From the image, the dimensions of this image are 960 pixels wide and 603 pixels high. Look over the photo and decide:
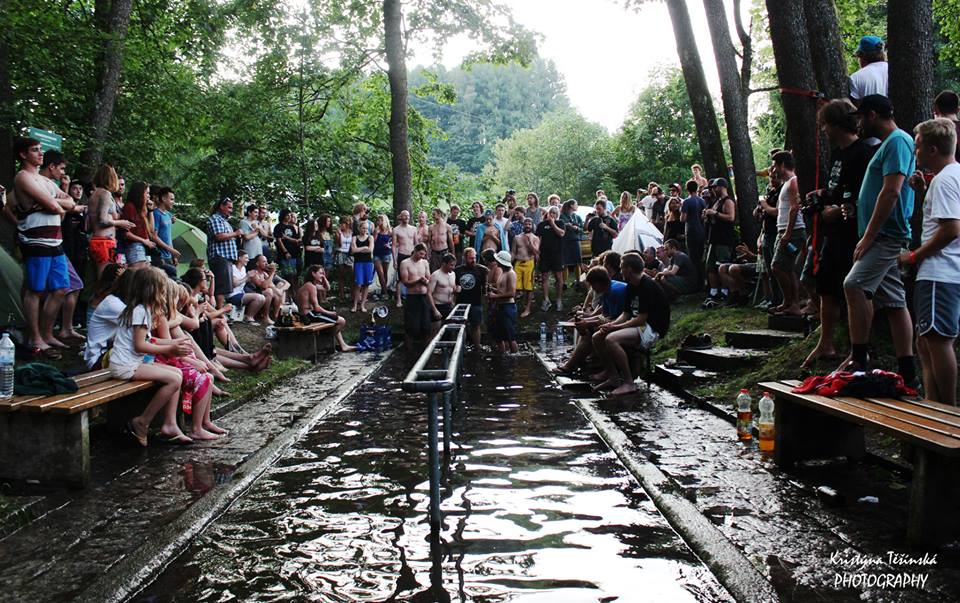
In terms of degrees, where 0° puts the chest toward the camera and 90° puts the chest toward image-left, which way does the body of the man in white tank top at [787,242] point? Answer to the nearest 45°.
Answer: approximately 90°

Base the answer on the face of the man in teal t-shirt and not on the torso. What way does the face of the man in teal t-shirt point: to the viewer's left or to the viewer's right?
to the viewer's left

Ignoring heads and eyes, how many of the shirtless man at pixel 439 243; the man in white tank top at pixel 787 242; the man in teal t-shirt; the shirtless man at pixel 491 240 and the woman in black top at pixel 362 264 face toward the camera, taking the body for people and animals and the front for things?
3

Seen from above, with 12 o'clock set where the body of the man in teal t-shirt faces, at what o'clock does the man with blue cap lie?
The man with blue cap is roughly at 3 o'clock from the man in teal t-shirt.

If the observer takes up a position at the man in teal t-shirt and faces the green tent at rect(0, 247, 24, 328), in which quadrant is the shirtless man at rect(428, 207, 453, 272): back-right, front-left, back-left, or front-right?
front-right

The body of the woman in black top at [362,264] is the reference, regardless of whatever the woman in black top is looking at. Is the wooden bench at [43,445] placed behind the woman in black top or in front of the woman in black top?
in front

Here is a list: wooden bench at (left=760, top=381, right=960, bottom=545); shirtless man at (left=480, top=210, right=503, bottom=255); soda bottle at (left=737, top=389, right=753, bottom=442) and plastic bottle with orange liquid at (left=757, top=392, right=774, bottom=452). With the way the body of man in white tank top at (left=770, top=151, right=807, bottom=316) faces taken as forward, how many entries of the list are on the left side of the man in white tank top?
3

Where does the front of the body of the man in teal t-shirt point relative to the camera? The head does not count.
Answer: to the viewer's left

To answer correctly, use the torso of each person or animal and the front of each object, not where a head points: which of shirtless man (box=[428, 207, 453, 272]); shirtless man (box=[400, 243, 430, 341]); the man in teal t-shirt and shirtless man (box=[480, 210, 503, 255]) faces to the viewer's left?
the man in teal t-shirt

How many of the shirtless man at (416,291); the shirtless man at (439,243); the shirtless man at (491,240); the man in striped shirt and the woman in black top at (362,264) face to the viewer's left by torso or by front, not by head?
0

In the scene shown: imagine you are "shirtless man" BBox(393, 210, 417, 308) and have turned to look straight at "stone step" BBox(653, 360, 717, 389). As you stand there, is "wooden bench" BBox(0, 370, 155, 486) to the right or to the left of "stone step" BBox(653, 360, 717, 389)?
right

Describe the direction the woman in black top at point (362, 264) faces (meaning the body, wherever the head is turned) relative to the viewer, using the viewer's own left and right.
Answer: facing the viewer

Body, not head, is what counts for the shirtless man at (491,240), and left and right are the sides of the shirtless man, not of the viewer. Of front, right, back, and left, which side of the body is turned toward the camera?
front

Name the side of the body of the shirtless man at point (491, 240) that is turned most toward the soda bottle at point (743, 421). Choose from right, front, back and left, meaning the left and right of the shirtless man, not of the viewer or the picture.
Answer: front

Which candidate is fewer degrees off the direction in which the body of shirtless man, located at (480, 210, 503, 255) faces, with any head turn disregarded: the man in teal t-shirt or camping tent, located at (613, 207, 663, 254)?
the man in teal t-shirt
